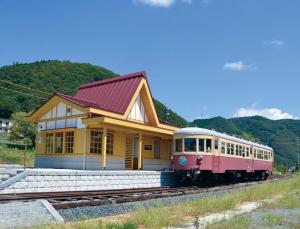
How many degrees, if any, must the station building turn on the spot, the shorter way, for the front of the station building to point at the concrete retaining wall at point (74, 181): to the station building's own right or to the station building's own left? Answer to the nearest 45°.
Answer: approximately 45° to the station building's own right

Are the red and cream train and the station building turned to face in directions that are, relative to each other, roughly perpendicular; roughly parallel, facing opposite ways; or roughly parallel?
roughly perpendicular

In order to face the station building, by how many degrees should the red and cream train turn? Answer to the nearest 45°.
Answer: approximately 45° to its right

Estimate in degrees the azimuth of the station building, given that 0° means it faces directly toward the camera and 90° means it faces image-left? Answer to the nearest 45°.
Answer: approximately 315°

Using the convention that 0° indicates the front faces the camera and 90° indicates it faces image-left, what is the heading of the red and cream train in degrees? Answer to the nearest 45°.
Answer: approximately 45°

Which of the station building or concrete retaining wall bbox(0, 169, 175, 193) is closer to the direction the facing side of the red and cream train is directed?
the concrete retaining wall

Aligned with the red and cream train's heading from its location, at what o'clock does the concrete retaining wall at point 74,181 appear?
The concrete retaining wall is roughly at 12 o'clock from the red and cream train.
